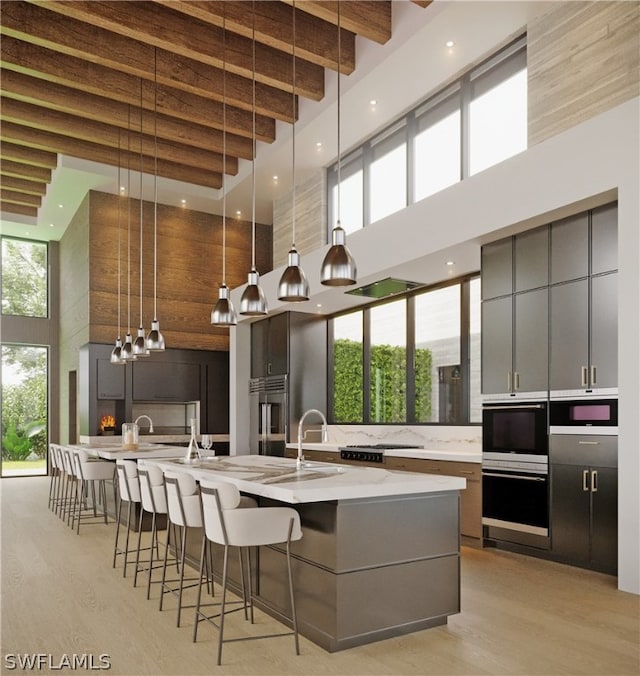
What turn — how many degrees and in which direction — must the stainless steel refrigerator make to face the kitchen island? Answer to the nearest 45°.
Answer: approximately 45° to its left

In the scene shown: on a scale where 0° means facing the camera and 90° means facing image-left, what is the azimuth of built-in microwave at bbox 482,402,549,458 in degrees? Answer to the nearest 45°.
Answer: approximately 45°

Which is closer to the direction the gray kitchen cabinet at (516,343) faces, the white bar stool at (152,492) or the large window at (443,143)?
the white bar stool

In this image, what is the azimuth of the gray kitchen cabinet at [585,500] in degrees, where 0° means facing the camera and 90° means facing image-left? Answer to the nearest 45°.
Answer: approximately 45°
